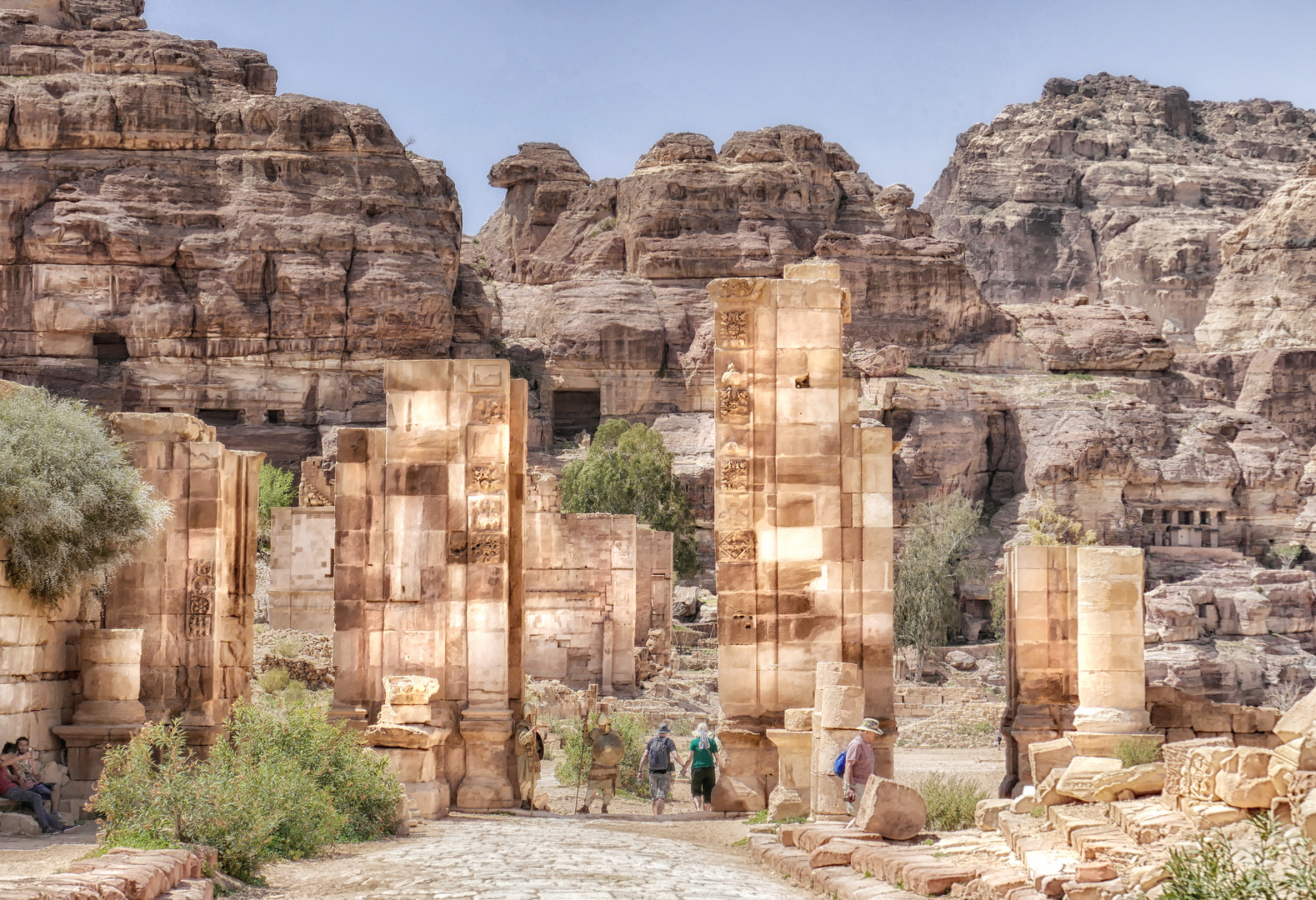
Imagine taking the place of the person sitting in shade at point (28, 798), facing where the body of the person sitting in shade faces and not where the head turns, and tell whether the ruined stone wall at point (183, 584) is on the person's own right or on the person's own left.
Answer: on the person's own left

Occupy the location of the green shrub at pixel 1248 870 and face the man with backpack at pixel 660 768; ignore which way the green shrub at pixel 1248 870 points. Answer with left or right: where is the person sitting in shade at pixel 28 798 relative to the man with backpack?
left

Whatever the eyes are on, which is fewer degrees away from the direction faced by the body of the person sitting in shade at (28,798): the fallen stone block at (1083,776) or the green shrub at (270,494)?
the fallen stone block

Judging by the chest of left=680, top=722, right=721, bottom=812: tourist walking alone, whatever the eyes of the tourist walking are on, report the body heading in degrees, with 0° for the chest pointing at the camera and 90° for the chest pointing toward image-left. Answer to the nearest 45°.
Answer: approximately 180°

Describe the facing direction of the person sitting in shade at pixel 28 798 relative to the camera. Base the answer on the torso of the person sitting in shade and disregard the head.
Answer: to the viewer's right

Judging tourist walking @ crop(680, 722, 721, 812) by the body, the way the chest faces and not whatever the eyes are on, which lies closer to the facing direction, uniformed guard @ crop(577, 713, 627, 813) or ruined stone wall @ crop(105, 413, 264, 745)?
the uniformed guard
